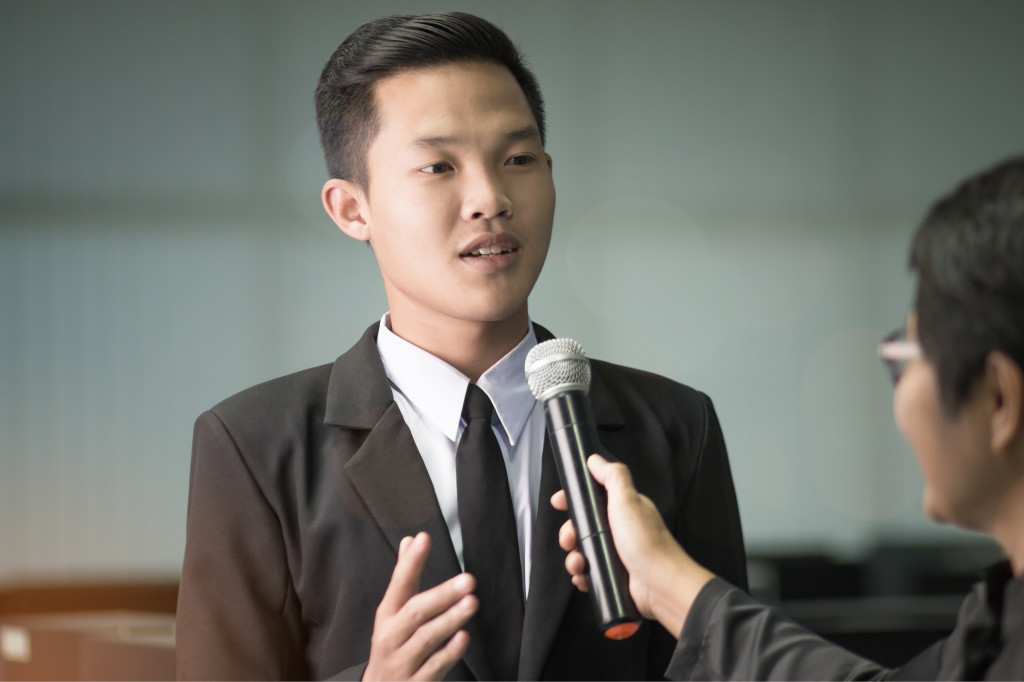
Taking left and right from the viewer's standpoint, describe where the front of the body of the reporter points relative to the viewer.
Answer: facing away from the viewer and to the left of the viewer

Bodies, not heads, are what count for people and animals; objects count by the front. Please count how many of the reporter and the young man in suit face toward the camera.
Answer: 1

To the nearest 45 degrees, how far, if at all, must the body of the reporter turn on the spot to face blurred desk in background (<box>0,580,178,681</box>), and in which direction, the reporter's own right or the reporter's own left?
0° — they already face it

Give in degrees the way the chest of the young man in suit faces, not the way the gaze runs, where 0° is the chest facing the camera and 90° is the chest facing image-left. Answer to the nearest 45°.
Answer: approximately 0°

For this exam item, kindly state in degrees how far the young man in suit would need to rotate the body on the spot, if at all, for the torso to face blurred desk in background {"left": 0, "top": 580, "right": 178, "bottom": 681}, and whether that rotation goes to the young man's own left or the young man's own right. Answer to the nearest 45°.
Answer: approximately 135° to the young man's own right

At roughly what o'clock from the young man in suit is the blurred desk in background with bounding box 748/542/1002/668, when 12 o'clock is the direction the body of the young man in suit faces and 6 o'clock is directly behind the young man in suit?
The blurred desk in background is roughly at 7 o'clock from the young man in suit.

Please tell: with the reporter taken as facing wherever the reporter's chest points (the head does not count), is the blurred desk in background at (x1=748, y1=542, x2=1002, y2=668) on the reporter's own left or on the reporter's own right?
on the reporter's own right

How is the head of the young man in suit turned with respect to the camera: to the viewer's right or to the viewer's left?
to the viewer's right
